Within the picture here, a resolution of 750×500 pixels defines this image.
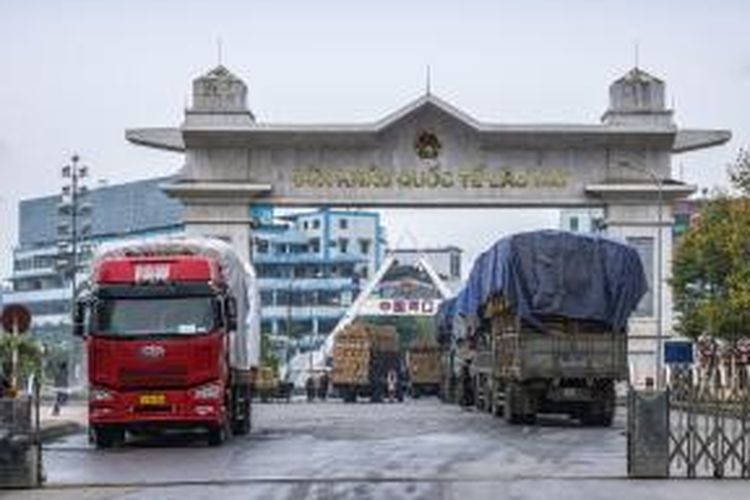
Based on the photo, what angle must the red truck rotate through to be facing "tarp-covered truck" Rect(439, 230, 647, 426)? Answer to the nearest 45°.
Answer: approximately 135° to its left

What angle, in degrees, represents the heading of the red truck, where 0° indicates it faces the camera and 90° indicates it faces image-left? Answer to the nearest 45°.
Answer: approximately 0°
